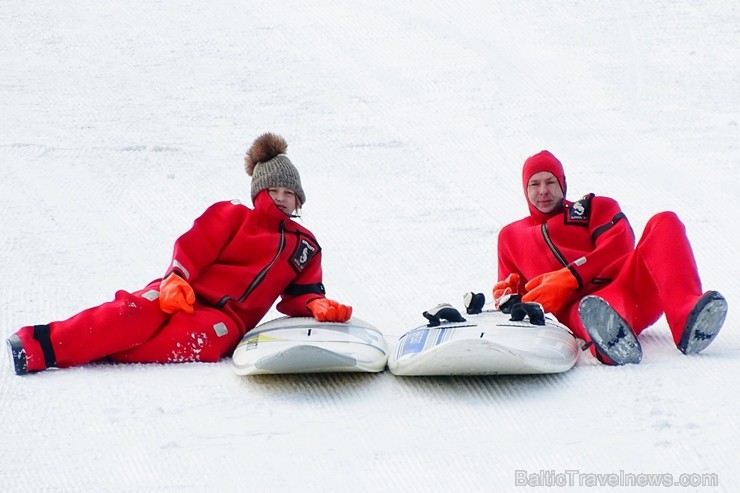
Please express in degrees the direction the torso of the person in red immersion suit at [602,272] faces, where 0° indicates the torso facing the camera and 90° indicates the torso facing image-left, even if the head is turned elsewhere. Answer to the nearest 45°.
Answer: approximately 0°

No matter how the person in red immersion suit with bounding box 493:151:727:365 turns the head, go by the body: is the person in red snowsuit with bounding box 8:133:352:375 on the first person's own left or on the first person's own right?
on the first person's own right

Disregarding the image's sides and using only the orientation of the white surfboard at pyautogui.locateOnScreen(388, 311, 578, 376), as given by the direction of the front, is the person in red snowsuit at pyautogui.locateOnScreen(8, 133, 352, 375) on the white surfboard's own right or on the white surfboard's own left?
on the white surfboard's own right

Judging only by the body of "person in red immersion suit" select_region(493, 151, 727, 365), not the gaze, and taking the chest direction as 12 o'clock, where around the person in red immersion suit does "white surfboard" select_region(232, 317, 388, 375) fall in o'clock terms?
The white surfboard is roughly at 2 o'clock from the person in red immersion suit.
